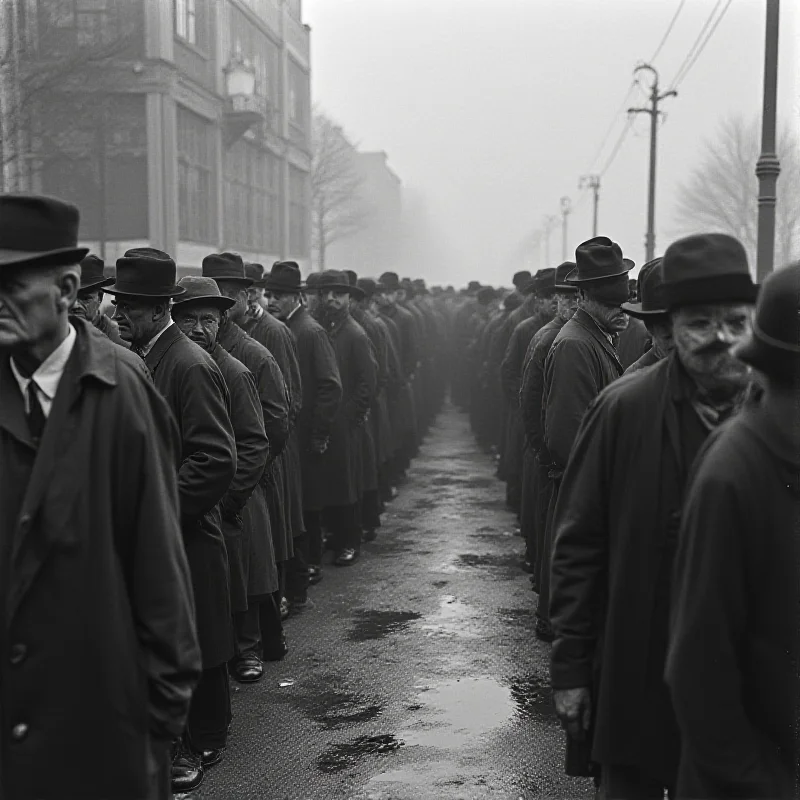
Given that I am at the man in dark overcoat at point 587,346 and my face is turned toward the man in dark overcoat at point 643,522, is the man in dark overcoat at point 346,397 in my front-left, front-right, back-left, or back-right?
back-right

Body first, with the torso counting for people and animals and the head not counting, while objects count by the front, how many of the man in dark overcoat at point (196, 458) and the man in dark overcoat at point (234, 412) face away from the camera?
0

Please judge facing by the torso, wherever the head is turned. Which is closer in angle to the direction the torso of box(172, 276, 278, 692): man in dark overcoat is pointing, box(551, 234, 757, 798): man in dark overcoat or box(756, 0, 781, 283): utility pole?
the man in dark overcoat

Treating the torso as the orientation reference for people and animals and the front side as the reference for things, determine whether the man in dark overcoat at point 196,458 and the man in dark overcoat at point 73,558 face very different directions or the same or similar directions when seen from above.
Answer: same or similar directions
